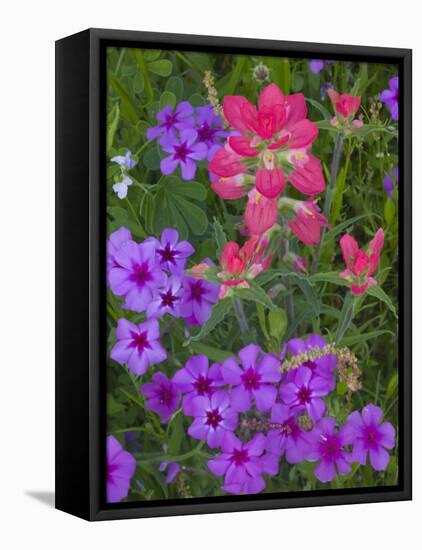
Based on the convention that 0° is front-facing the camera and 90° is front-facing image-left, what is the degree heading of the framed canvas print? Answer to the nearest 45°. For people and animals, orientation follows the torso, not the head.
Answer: approximately 315°
